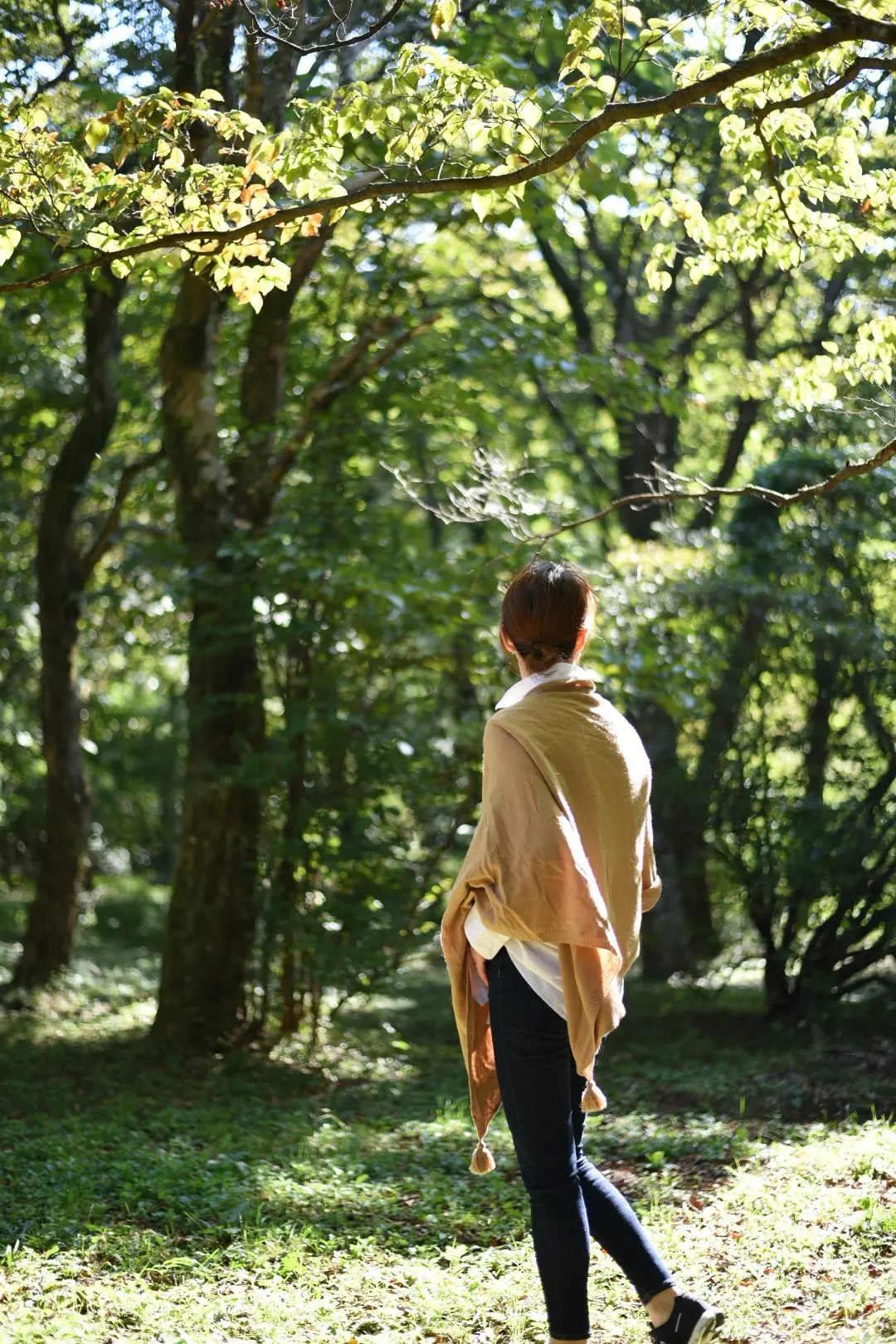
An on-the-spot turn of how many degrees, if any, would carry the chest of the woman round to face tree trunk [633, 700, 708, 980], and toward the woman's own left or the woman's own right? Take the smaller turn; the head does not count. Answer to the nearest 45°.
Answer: approximately 45° to the woman's own right

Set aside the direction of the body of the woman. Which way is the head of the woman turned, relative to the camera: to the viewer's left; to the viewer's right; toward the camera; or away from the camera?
away from the camera

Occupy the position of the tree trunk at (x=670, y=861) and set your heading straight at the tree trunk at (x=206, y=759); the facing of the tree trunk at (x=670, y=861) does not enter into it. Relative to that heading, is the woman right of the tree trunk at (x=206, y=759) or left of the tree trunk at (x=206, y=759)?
left

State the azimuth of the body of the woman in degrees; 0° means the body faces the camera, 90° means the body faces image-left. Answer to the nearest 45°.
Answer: approximately 135°
